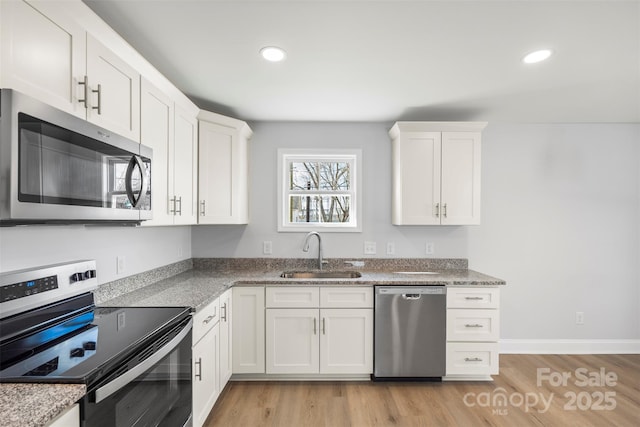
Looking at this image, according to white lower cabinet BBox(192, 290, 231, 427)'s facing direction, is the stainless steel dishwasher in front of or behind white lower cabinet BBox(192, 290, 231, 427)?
in front

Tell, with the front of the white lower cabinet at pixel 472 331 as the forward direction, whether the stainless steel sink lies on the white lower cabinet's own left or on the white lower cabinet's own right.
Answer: on the white lower cabinet's own right

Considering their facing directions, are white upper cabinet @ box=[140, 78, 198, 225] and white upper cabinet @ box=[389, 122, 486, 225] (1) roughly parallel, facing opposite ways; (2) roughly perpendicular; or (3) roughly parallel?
roughly perpendicular

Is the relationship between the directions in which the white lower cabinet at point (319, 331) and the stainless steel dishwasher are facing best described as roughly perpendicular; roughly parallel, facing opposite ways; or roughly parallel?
roughly parallel

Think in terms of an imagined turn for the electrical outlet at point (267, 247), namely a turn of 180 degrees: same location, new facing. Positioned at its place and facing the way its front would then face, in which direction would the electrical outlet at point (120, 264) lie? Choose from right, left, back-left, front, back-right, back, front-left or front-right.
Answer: back-left

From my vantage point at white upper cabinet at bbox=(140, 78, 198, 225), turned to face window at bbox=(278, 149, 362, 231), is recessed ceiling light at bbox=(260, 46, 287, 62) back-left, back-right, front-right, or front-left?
front-right

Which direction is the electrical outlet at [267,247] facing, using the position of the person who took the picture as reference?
facing the viewer

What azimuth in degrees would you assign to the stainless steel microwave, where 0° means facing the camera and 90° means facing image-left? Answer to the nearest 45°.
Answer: approximately 315°

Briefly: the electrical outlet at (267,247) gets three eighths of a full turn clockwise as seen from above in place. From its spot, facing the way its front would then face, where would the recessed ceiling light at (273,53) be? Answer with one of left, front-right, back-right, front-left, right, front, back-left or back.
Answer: back-left

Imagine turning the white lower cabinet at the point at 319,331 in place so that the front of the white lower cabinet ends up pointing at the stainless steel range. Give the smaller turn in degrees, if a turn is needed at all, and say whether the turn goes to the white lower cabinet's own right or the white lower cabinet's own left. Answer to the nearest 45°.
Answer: approximately 45° to the white lower cabinet's own right

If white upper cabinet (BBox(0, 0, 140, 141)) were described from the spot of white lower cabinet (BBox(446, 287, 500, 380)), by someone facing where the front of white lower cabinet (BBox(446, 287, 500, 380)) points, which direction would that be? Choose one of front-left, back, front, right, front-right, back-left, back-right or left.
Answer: front-right

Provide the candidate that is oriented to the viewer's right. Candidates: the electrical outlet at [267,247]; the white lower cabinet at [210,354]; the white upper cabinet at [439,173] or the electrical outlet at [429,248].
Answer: the white lower cabinet

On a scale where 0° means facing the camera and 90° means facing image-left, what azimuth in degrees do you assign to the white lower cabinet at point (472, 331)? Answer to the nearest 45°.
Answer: approximately 0°

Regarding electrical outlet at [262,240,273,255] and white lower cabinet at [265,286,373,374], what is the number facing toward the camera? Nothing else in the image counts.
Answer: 2

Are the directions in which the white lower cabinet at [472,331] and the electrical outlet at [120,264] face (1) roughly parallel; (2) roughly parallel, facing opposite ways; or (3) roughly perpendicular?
roughly perpendicular

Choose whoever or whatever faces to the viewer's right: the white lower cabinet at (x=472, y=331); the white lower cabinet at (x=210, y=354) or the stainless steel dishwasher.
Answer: the white lower cabinet at (x=210, y=354)
